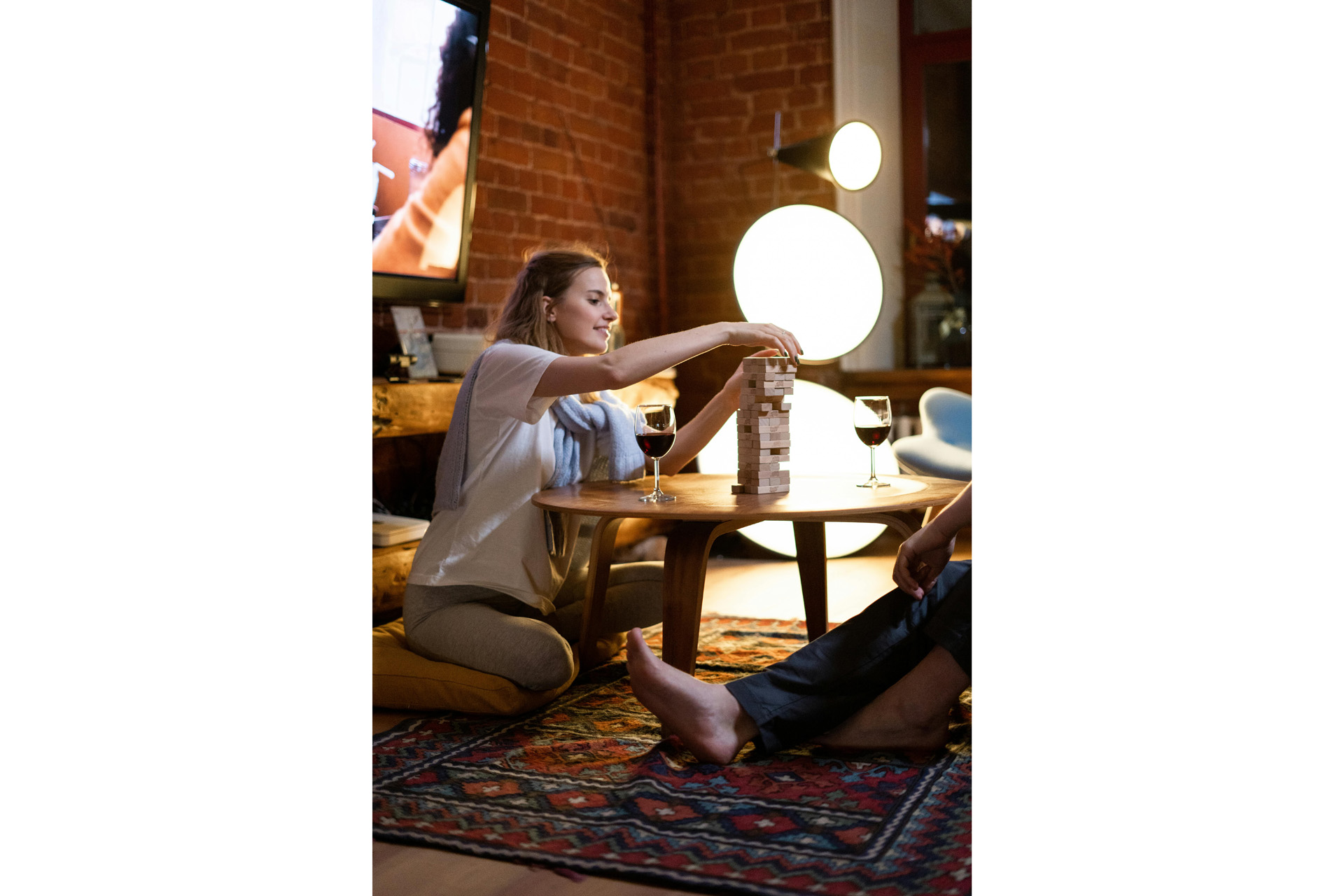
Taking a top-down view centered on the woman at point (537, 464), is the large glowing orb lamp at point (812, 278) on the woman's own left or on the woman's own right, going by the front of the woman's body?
on the woman's own left

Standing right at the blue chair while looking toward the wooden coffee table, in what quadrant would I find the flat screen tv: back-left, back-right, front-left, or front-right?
front-right

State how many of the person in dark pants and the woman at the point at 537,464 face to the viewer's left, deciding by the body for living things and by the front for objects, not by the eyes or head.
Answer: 1

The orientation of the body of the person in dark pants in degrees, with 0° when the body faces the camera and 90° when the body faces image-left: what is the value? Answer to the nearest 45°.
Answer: approximately 90°

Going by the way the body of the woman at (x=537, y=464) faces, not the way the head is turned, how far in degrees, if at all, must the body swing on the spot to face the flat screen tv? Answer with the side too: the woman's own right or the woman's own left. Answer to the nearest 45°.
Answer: approximately 90° to the woman's own left

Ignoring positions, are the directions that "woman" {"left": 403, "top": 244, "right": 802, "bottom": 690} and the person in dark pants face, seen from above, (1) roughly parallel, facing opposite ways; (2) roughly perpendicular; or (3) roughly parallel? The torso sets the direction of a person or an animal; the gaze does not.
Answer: roughly parallel, facing opposite ways

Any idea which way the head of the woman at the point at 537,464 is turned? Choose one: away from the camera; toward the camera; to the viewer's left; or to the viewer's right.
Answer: to the viewer's right

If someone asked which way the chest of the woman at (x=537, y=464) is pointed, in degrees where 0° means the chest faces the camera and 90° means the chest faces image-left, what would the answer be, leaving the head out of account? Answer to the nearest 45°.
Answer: approximately 270°
